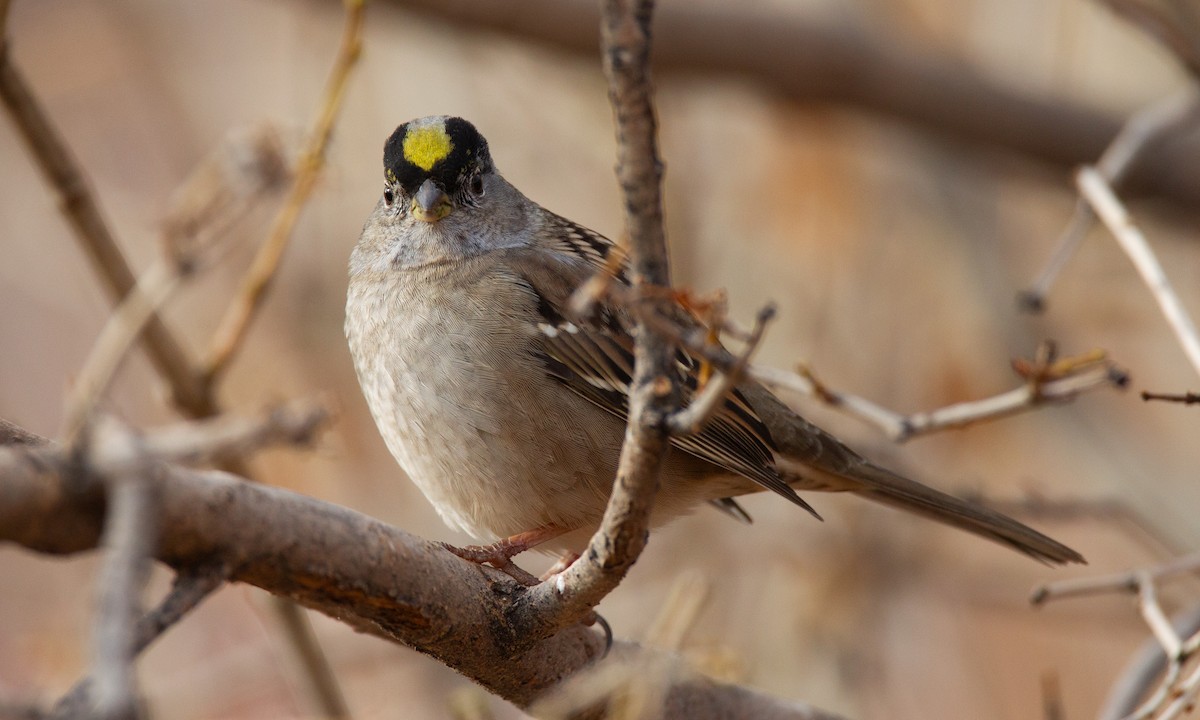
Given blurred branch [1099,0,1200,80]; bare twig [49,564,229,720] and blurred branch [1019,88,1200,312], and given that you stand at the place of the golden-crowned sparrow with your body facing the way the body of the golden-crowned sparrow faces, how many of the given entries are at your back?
2

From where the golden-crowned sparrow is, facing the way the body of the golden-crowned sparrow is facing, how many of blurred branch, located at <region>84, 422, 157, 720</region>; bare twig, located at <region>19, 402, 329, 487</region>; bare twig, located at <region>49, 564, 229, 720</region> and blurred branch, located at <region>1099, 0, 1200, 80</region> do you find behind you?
1

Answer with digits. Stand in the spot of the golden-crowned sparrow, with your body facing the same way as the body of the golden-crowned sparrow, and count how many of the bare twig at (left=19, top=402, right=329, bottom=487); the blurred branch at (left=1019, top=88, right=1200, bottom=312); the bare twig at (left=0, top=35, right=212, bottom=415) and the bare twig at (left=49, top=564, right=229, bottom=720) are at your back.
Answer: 1

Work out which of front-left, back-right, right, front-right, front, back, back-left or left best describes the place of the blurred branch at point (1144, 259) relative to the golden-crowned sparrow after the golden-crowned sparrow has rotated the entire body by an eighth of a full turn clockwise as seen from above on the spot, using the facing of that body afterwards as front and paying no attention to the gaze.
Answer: back

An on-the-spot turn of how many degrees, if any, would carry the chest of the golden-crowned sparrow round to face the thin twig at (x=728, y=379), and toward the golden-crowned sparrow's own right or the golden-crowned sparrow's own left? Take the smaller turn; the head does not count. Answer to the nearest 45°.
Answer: approximately 135° to the golden-crowned sparrow's own left

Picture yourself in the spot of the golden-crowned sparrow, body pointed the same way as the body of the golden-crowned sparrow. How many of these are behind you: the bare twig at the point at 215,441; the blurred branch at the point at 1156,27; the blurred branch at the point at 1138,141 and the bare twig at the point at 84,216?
2

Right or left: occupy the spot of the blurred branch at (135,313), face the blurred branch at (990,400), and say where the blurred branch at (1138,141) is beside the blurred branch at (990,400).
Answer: left

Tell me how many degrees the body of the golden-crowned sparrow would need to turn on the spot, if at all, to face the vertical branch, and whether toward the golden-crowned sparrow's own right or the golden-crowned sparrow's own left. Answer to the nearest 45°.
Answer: approximately 45° to the golden-crowned sparrow's own left

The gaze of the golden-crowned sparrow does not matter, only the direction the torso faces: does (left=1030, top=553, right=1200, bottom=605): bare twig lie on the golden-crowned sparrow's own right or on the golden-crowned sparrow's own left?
on the golden-crowned sparrow's own left

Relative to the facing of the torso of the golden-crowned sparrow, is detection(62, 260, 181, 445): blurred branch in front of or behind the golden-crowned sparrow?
in front

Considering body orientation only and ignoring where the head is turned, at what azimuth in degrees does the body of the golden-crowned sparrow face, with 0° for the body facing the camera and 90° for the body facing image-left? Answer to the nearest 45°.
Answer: approximately 45°
